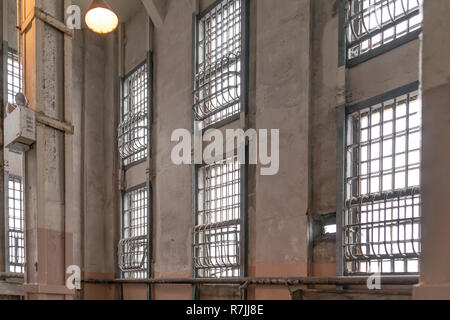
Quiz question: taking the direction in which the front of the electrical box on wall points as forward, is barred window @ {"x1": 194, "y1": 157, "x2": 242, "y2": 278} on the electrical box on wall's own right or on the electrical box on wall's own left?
on the electrical box on wall's own left

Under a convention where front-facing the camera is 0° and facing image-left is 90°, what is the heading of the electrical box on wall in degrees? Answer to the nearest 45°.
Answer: approximately 315°

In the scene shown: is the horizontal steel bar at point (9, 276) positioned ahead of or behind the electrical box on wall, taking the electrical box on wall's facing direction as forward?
behind

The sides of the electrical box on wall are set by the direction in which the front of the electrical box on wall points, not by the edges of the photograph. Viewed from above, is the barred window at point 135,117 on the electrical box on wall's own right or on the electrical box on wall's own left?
on the electrical box on wall's own left
